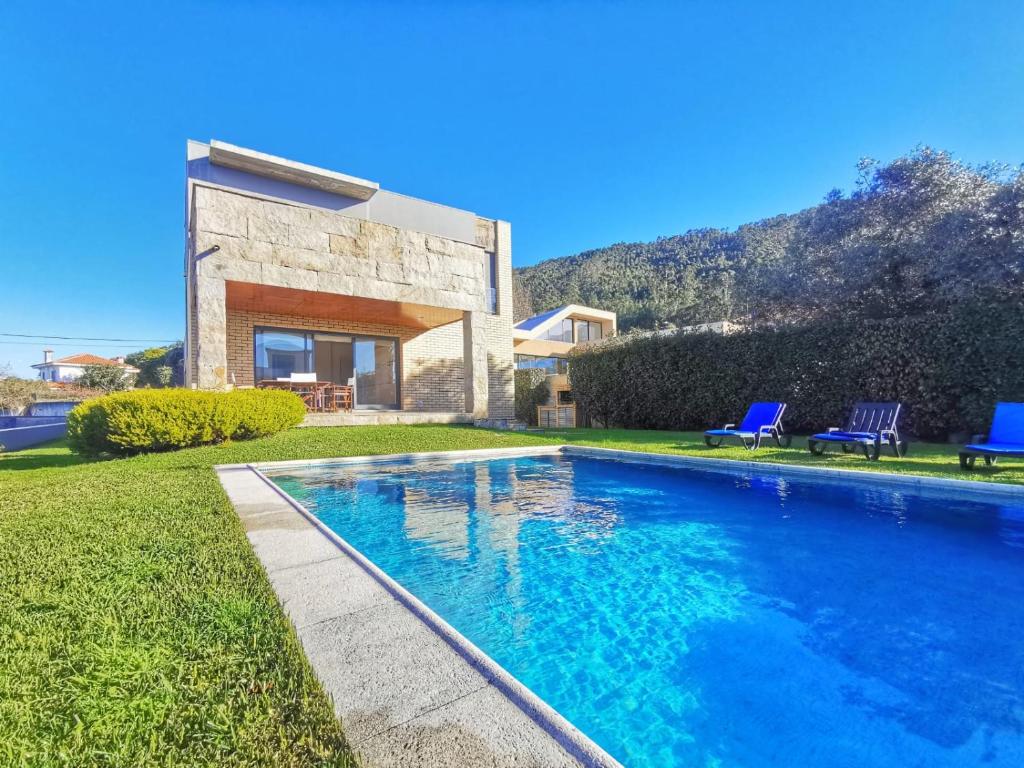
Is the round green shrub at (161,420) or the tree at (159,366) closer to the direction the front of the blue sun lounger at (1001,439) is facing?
the round green shrub

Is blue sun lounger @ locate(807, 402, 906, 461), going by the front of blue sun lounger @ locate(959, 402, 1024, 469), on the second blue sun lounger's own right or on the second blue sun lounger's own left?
on the second blue sun lounger's own right

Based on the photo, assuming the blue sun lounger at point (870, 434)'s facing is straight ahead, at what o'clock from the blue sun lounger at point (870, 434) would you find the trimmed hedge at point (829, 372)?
The trimmed hedge is roughly at 4 o'clock from the blue sun lounger.

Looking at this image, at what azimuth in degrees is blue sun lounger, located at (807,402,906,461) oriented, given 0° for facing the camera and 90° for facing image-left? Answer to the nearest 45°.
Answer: approximately 45°

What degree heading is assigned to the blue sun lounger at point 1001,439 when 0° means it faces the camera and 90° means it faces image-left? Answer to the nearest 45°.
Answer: approximately 45°
